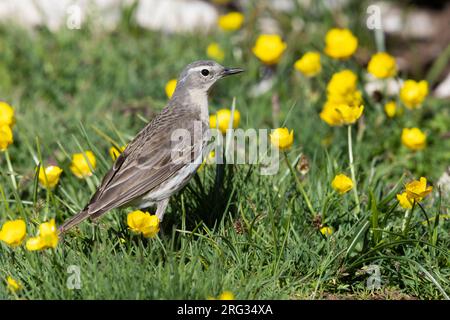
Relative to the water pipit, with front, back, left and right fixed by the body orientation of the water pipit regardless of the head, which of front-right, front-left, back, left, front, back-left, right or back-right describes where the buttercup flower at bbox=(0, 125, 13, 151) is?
back

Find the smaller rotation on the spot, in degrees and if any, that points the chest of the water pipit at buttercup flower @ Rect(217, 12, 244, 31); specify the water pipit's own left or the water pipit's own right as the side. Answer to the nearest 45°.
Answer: approximately 90° to the water pipit's own left

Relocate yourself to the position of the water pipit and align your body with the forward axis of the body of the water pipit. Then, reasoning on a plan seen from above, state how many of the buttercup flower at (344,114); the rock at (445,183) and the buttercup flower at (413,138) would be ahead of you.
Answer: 3

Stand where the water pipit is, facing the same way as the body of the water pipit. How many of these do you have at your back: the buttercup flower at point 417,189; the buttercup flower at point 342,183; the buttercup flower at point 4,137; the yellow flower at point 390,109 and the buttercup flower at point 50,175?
2

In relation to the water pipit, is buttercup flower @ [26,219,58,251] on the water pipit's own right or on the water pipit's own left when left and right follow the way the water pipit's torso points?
on the water pipit's own right

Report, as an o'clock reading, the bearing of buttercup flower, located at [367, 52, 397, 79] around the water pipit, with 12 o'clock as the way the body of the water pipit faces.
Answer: The buttercup flower is roughly at 11 o'clock from the water pipit.

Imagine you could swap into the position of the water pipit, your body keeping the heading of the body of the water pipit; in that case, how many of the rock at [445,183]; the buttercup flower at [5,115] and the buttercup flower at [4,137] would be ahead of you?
1

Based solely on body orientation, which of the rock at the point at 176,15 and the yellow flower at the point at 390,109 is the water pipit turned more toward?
the yellow flower

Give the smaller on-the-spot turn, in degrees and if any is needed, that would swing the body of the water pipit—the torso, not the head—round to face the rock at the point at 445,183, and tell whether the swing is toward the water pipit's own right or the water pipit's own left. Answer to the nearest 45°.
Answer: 0° — it already faces it

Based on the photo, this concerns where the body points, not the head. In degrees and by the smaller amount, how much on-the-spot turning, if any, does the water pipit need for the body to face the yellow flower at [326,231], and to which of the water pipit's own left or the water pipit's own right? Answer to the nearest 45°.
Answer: approximately 45° to the water pipit's own right

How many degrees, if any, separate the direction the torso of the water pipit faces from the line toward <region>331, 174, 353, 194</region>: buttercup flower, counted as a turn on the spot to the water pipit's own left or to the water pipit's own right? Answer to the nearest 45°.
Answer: approximately 45° to the water pipit's own right

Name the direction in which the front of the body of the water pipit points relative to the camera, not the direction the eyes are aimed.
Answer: to the viewer's right

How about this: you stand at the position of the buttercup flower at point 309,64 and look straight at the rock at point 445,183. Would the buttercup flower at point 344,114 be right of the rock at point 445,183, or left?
right

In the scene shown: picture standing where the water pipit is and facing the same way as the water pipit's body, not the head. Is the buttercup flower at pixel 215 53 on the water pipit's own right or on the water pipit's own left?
on the water pipit's own left

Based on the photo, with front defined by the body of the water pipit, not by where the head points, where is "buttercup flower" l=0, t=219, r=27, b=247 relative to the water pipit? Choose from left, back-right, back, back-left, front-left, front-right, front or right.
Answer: back-right

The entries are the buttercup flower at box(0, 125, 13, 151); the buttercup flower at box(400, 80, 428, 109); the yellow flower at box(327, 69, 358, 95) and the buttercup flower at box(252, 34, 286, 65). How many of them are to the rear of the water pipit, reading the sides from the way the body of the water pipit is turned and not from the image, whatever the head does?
1

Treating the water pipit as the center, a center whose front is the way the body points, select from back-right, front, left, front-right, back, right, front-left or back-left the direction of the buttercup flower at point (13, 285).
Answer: back-right

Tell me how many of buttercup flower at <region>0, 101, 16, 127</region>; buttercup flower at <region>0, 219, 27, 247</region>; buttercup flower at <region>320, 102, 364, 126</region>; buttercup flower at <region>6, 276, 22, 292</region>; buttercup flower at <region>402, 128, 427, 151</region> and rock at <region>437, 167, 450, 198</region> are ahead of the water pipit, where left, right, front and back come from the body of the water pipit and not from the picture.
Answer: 3
